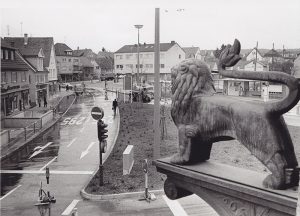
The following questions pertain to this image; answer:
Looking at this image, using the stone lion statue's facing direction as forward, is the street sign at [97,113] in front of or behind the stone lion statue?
in front

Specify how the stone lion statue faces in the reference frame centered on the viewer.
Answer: facing away from the viewer and to the left of the viewer

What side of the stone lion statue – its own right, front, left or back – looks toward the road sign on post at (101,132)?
front

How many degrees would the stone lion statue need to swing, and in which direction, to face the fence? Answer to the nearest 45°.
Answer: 0° — it already faces it

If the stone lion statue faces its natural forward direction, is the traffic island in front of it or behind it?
in front
